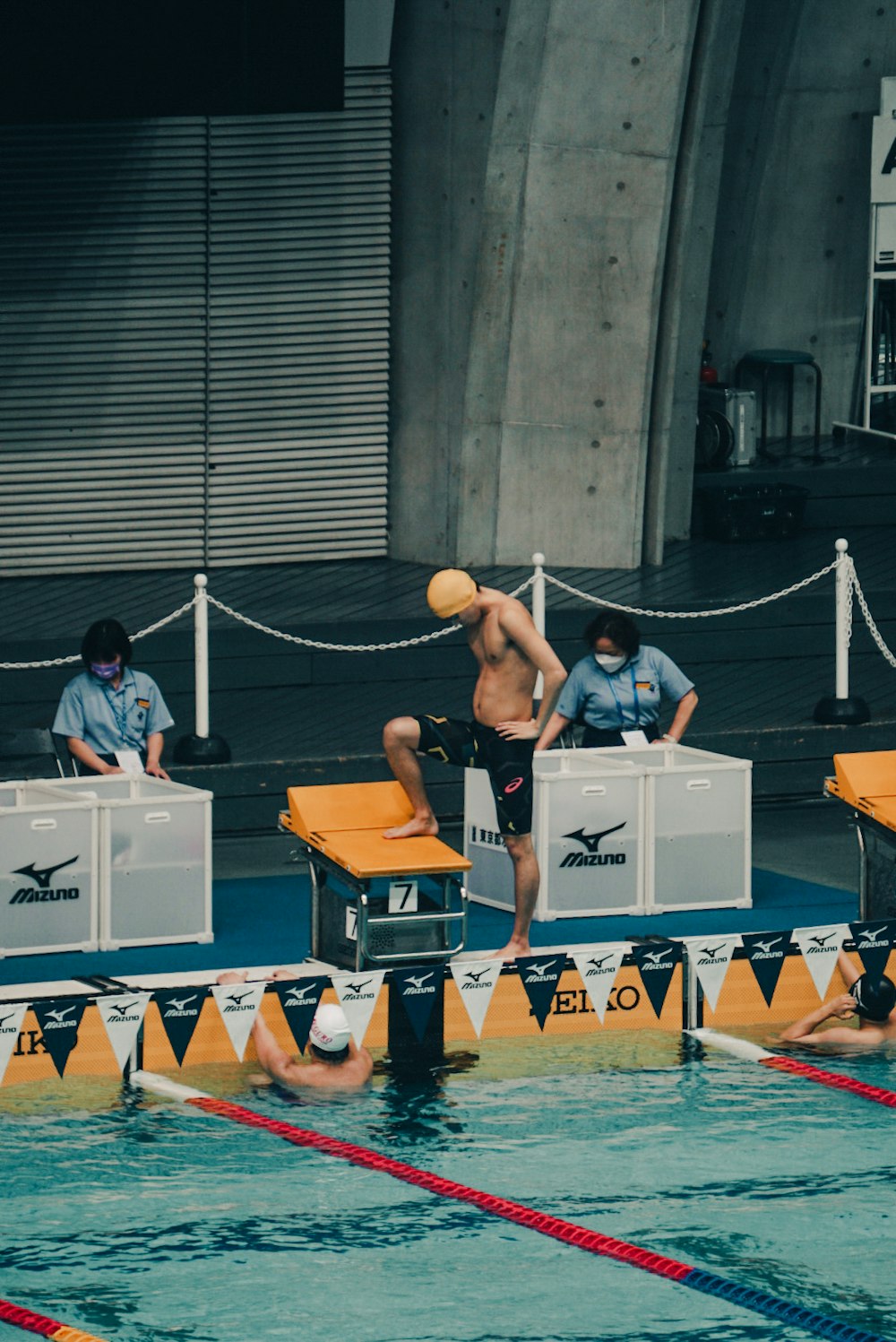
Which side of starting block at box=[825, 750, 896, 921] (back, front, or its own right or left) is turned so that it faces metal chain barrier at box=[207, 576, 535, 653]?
back

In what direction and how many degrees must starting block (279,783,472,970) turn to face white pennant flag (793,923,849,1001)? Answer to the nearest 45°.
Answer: approximately 45° to its left

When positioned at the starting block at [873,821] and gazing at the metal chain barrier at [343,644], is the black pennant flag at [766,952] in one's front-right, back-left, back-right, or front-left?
back-left

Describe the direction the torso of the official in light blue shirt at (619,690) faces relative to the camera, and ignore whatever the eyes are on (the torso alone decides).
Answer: toward the camera

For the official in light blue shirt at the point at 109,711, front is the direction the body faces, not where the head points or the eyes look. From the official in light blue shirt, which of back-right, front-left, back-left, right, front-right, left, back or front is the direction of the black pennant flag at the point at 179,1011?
front

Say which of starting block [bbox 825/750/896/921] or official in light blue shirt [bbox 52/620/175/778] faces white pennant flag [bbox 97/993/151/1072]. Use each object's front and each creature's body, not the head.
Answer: the official in light blue shirt

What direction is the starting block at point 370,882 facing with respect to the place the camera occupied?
facing the viewer and to the right of the viewer

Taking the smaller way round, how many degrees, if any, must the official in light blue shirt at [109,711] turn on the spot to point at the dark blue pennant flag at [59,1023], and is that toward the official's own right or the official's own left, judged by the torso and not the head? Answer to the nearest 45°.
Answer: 0° — they already face it

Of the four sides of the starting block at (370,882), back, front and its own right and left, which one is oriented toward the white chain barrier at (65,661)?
back

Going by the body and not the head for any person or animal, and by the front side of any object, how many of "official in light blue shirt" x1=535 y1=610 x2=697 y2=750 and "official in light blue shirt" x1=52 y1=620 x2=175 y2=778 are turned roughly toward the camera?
2

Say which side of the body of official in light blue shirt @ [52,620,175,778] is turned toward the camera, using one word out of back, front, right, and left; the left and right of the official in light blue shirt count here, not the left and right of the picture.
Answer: front

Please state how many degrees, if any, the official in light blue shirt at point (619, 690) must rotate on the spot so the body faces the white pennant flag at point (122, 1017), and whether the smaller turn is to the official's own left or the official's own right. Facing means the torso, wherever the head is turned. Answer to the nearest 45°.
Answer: approximately 45° to the official's own right

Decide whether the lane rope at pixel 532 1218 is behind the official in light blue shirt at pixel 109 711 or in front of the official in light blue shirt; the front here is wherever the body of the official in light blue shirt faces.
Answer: in front

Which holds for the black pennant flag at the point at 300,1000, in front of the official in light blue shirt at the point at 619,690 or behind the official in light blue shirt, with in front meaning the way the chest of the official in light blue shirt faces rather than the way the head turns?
in front

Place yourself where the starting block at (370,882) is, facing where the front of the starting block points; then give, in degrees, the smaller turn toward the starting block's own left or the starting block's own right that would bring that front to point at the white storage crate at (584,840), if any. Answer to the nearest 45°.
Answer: approximately 90° to the starting block's own left

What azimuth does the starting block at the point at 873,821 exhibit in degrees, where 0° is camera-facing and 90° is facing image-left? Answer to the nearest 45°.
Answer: approximately 315°
